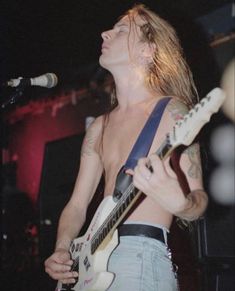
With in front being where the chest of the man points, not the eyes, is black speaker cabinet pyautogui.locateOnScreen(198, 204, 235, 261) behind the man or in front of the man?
behind

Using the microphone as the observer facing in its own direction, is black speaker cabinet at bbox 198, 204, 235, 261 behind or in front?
in front

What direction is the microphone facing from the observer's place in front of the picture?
facing to the right of the viewer

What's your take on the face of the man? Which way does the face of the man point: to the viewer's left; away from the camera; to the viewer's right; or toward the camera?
to the viewer's left

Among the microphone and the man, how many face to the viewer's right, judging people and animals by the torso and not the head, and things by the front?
1

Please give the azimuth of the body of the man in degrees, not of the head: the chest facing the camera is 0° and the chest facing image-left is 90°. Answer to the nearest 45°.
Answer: approximately 45°
